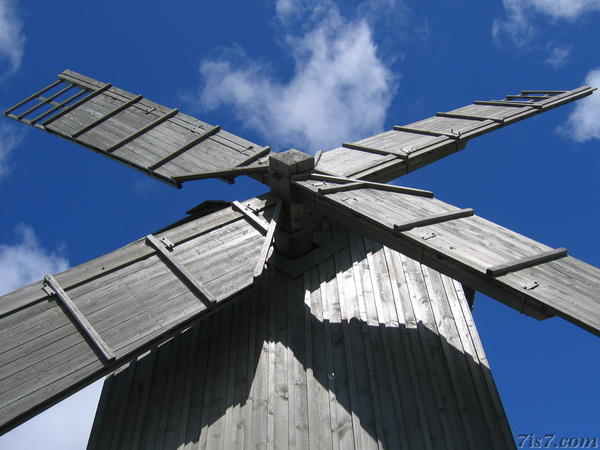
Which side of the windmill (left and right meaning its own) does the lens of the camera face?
front
